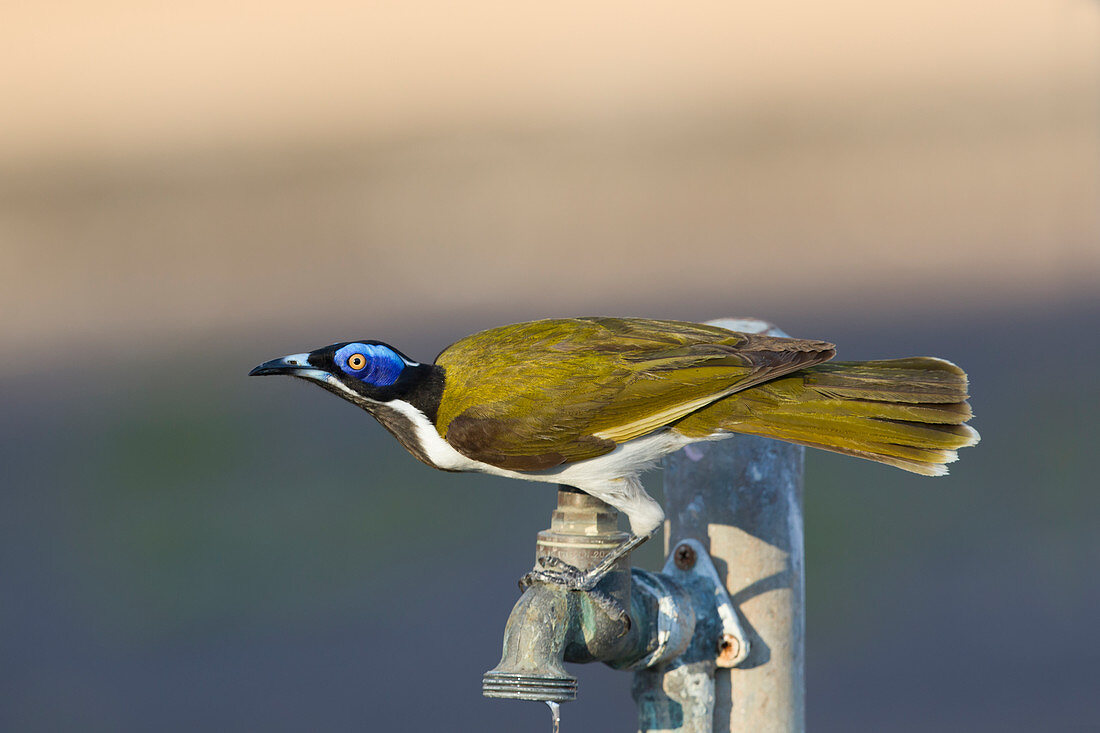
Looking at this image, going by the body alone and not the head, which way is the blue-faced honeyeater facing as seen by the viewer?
to the viewer's left
